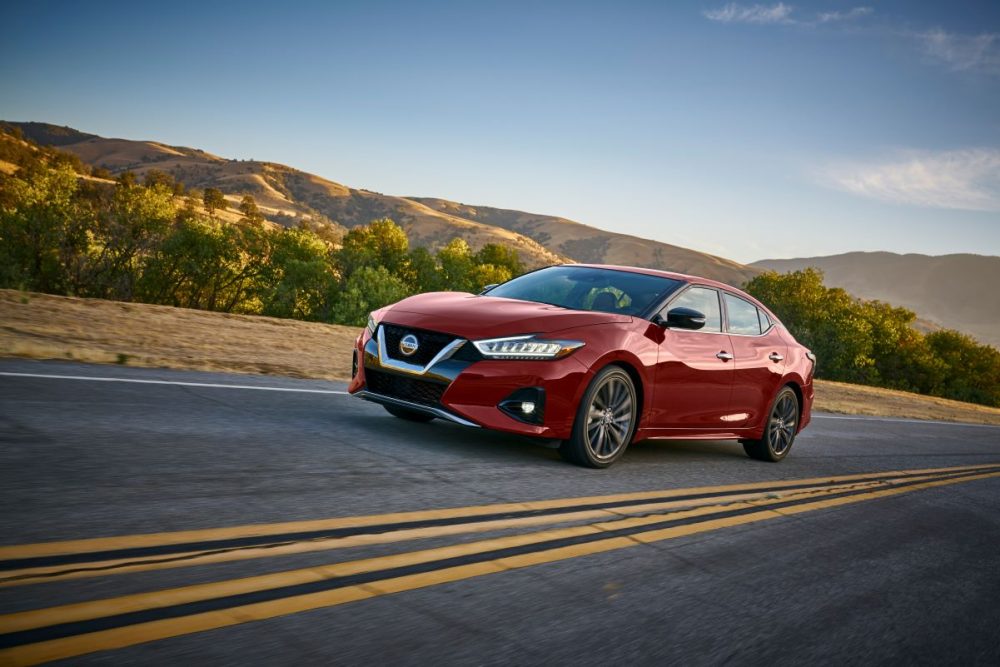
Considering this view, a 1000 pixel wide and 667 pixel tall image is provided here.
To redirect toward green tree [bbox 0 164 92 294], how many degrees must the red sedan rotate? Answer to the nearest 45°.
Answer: approximately 90° to its right

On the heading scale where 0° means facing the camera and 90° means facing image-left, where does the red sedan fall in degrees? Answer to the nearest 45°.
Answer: approximately 45°
